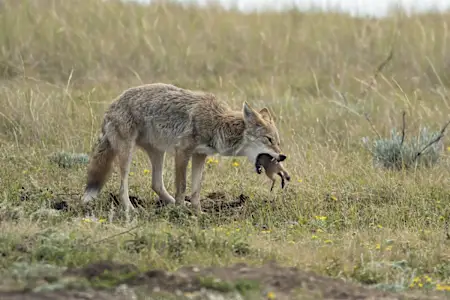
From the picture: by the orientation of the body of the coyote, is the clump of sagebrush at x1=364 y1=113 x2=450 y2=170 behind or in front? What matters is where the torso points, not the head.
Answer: in front

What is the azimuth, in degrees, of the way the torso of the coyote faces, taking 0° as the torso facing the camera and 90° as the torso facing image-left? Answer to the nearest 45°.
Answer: approximately 270°
